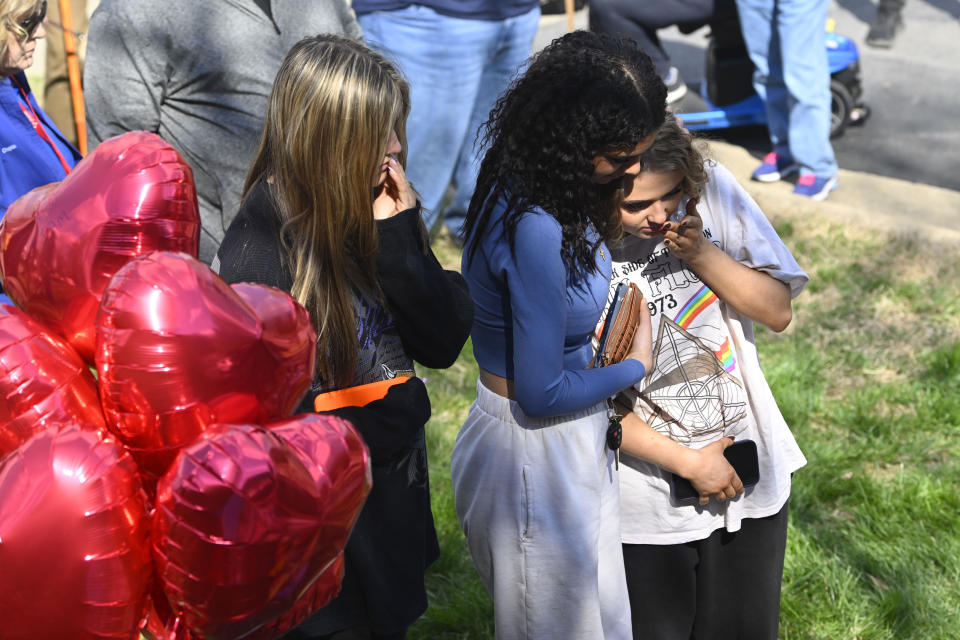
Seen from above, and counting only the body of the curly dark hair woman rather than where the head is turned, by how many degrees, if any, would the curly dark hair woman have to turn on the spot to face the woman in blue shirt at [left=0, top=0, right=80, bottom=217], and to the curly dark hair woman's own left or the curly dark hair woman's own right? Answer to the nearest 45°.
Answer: approximately 135° to the curly dark hair woman's own left

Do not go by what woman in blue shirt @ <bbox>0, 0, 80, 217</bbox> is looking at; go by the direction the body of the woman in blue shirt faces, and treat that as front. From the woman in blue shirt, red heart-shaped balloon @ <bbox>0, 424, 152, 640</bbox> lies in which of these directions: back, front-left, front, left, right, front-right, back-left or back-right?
front-right

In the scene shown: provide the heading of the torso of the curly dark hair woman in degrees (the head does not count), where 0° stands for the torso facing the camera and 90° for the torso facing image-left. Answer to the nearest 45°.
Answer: approximately 270°

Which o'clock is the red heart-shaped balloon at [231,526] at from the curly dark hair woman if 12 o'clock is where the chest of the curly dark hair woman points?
The red heart-shaped balloon is roughly at 4 o'clock from the curly dark hair woman.

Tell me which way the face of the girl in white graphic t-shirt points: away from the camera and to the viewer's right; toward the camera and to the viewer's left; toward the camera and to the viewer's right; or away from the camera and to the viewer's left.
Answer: toward the camera and to the viewer's left

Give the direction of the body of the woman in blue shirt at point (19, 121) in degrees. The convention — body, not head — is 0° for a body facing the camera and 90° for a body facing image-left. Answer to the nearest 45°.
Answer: approximately 315°

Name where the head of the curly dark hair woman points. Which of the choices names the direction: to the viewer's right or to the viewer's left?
to the viewer's right

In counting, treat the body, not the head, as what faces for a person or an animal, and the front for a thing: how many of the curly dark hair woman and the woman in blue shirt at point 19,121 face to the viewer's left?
0

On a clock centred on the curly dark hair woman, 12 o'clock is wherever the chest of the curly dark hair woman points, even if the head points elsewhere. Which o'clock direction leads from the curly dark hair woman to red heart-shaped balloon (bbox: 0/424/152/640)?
The red heart-shaped balloon is roughly at 4 o'clock from the curly dark hair woman.

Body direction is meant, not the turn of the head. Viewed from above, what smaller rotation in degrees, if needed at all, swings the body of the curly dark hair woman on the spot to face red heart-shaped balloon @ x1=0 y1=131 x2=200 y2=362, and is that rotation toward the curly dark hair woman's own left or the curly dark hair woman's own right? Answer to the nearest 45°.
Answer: approximately 135° to the curly dark hair woman's own right

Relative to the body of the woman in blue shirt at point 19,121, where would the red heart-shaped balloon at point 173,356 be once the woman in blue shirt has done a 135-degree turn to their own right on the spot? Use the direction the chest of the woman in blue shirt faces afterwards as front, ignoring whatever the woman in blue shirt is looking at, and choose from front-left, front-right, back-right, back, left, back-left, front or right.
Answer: left

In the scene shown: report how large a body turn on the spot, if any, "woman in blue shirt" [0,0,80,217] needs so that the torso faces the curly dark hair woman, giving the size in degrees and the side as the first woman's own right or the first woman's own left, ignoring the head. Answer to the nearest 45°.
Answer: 0° — they already face them
